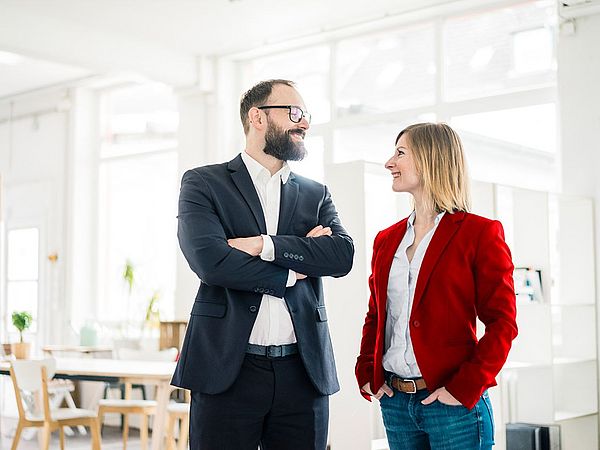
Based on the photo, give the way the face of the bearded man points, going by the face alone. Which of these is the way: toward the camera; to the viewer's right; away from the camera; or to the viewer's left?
to the viewer's right

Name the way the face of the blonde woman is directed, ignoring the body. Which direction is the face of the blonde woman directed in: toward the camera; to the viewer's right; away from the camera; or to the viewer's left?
to the viewer's left

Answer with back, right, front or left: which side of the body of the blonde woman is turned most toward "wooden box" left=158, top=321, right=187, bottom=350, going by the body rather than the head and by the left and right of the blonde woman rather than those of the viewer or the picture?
right
